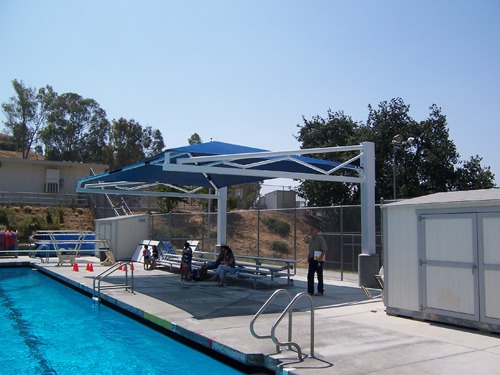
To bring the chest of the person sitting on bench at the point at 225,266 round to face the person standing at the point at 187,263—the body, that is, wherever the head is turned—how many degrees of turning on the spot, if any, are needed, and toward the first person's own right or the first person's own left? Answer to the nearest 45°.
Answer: approximately 90° to the first person's own right

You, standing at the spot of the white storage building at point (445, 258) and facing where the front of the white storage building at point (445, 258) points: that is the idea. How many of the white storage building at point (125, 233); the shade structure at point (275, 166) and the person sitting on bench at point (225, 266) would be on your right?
3

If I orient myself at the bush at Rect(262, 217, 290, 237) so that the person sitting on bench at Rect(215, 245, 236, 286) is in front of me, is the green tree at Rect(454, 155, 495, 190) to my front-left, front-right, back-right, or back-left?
back-left

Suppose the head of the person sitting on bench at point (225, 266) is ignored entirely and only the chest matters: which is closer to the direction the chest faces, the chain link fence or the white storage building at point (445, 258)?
the white storage building

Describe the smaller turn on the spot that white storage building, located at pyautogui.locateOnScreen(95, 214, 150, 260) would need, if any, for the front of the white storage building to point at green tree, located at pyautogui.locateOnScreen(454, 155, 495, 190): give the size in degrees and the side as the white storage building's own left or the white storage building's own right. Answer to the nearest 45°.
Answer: approximately 135° to the white storage building's own left

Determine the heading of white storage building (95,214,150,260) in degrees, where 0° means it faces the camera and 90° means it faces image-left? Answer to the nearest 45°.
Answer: approximately 45°

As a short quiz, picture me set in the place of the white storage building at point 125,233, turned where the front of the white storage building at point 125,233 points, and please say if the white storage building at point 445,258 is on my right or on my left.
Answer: on my left
